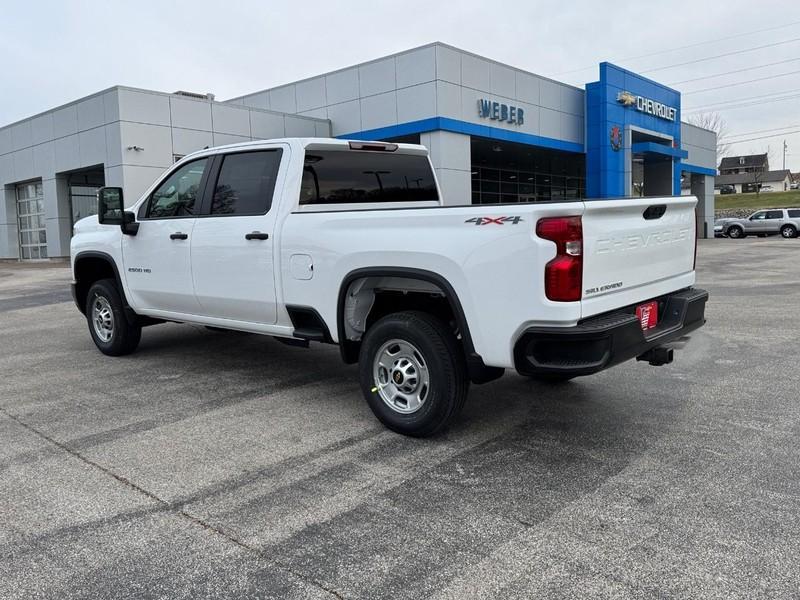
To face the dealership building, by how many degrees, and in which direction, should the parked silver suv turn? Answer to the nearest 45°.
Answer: approximately 45° to its left

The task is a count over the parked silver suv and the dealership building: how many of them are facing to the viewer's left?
1

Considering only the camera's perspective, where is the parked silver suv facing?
facing to the left of the viewer

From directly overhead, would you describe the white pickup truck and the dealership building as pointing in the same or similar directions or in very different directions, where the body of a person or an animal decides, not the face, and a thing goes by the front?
very different directions

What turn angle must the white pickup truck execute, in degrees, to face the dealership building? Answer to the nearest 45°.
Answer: approximately 45° to its right

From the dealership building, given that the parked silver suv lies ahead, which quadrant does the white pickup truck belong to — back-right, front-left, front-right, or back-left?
back-right

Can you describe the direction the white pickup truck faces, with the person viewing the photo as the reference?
facing away from the viewer and to the left of the viewer

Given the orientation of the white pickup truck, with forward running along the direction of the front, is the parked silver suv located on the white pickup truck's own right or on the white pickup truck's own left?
on the white pickup truck's own right

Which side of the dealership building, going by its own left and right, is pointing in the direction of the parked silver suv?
left

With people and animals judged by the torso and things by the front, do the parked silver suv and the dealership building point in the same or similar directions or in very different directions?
very different directions

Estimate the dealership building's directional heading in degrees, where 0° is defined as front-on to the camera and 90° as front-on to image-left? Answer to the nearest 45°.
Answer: approximately 315°

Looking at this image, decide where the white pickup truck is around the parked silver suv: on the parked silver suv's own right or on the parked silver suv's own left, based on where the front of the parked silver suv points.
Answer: on the parked silver suv's own left
